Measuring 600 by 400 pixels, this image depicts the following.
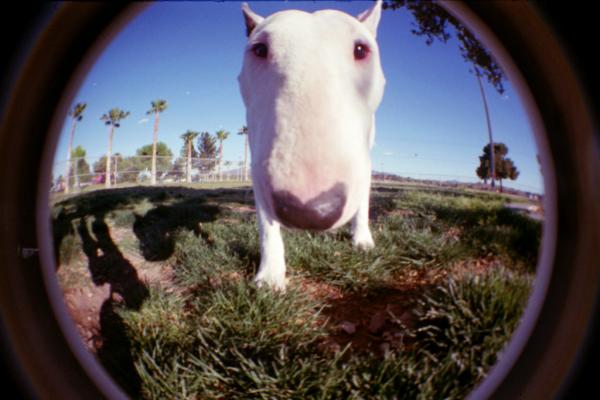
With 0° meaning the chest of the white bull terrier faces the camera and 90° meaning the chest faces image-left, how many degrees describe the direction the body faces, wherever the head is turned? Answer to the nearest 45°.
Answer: approximately 0°
